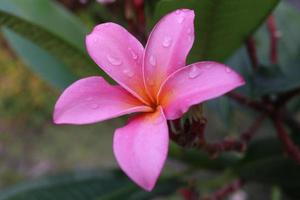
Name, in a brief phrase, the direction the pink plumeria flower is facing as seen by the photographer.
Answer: facing the viewer
